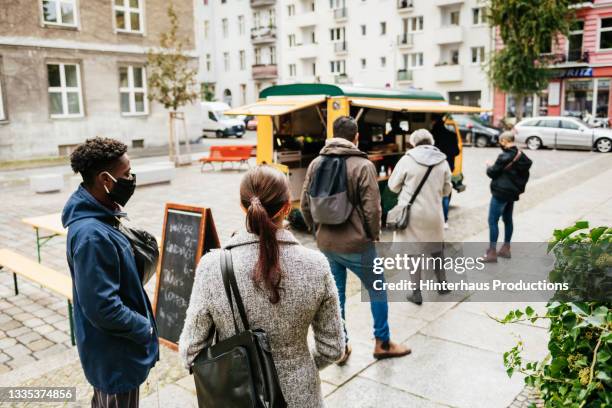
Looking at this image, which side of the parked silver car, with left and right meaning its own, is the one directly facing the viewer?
right

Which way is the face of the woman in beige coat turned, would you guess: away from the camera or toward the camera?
away from the camera

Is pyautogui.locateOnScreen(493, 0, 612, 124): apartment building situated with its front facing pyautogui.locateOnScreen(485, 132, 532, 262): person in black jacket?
yes

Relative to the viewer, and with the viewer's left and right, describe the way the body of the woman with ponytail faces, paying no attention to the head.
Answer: facing away from the viewer

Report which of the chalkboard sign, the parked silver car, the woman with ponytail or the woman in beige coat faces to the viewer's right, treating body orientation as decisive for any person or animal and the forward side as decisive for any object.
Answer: the parked silver car

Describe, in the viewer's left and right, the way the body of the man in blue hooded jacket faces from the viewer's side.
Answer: facing to the right of the viewer

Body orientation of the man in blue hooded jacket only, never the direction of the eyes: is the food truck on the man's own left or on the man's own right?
on the man's own left

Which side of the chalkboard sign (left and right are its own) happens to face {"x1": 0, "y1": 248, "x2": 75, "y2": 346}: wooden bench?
right

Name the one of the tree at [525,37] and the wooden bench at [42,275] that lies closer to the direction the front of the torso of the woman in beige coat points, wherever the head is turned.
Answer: the tree

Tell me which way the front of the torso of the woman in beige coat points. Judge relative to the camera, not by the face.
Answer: away from the camera

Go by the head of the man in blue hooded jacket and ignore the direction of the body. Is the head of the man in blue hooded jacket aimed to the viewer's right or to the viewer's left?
to the viewer's right

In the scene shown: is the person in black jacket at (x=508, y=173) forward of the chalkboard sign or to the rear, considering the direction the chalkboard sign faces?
to the rear
